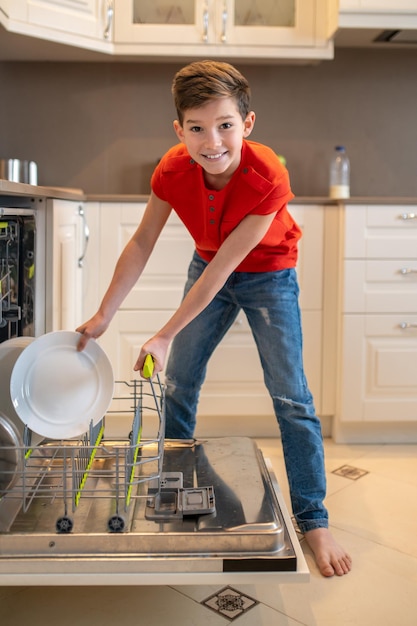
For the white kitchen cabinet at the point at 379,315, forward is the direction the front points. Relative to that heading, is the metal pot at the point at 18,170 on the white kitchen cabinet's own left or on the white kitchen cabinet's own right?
on the white kitchen cabinet's own right

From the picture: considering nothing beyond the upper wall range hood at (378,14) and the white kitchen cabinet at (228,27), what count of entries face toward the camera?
2

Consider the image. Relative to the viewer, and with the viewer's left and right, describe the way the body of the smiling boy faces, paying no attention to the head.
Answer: facing the viewer

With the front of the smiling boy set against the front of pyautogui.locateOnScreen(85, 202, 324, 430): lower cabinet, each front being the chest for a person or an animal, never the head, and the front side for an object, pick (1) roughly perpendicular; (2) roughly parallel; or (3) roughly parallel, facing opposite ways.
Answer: roughly parallel

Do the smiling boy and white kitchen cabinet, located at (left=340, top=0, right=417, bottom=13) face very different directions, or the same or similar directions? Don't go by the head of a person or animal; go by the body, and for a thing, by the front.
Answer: same or similar directions

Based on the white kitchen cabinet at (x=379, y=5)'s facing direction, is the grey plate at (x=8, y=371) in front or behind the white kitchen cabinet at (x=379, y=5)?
in front

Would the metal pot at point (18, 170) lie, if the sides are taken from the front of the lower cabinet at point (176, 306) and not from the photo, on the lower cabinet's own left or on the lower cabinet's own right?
on the lower cabinet's own right

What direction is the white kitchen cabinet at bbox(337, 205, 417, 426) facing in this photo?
toward the camera

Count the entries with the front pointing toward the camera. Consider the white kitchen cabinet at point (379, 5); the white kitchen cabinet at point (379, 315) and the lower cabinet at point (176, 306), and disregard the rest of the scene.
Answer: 3

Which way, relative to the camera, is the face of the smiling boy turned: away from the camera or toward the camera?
toward the camera

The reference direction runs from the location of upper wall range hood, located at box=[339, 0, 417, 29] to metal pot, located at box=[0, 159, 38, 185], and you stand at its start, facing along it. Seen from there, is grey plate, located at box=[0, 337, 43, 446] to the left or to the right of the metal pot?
left

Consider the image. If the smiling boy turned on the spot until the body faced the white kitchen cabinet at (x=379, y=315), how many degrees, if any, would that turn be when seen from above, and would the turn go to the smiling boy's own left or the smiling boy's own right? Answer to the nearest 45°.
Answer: approximately 135° to the smiling boy's own left

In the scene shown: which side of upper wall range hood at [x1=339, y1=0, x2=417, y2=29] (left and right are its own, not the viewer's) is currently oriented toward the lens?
front

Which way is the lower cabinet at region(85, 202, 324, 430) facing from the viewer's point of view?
toward the camera

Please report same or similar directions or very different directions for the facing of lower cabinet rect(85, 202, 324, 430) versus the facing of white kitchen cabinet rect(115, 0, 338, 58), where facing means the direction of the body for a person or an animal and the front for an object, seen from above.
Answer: same or similar directions
